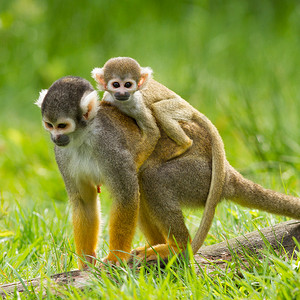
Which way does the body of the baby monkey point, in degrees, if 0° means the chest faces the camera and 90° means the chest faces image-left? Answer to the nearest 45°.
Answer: approximately 45°

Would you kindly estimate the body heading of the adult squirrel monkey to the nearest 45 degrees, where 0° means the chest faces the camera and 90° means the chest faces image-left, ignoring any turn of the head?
approximately 45°
